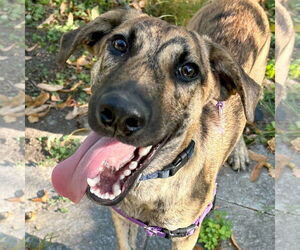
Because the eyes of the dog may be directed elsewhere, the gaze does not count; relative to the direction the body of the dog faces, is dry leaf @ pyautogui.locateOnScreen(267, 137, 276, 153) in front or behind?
behind

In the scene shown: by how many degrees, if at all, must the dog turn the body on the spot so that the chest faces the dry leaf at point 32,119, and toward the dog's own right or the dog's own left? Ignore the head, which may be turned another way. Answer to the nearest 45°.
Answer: approximately 90° to the dog's own right

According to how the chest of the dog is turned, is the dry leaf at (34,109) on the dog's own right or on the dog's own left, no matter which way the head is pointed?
on the dog's own right

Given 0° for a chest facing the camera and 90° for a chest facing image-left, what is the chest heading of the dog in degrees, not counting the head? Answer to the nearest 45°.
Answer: approximately 45°

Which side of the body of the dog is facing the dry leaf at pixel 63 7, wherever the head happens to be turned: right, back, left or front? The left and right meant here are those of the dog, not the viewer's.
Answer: right

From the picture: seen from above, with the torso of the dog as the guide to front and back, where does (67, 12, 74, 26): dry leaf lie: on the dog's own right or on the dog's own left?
on the dog's own right
